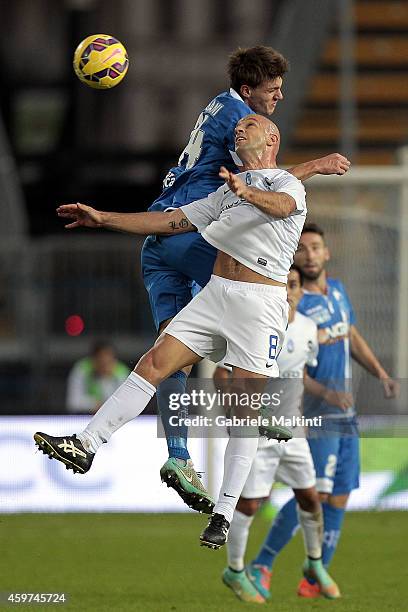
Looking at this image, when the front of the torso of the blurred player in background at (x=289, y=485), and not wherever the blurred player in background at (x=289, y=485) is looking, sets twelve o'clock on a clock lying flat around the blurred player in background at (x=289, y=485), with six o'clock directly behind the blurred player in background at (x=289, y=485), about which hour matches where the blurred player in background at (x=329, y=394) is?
the blurred player in background at (x=329, y=394) is roughly at 7 o'clock from the blurred player in background at (x=289, y=485).

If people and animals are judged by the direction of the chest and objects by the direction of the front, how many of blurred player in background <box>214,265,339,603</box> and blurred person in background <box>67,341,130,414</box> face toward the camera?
2

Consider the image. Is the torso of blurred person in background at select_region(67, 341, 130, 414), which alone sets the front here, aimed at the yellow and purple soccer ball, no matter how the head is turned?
yes

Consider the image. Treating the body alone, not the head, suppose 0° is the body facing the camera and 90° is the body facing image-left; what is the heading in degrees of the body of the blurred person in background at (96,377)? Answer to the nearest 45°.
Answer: approximately 0°

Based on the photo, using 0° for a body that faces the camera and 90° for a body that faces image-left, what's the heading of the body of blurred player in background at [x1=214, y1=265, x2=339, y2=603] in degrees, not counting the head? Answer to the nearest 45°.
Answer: approximately 0°
